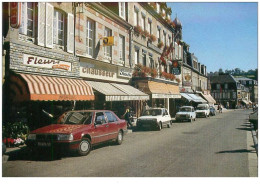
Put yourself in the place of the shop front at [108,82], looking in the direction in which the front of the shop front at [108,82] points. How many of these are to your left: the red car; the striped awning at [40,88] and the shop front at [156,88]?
1

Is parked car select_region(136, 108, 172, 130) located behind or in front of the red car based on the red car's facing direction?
behind

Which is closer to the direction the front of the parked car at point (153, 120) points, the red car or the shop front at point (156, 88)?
the red car

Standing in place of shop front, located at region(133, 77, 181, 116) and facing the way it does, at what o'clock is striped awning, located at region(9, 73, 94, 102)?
The striped awning is roughly at 2 o'clock from the shop front.

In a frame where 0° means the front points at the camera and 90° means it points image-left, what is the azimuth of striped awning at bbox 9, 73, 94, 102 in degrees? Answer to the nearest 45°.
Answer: approximately 315°

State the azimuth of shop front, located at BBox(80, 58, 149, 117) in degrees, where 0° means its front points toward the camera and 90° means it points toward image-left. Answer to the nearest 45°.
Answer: approximately 315°

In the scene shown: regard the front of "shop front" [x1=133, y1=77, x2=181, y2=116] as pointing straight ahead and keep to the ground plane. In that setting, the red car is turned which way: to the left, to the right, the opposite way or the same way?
to the right

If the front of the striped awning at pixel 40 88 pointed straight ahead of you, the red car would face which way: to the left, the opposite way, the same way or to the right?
to the right

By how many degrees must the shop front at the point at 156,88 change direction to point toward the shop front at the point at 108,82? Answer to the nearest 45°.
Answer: approximately 90° to its right

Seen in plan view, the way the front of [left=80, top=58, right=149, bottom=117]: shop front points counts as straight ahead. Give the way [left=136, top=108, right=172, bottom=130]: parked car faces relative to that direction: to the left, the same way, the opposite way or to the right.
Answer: to the right

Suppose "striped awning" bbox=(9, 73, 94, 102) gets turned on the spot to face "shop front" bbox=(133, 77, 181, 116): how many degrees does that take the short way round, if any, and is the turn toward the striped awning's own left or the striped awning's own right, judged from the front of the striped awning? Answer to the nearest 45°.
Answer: approximately 90° to the striped awning's own left
